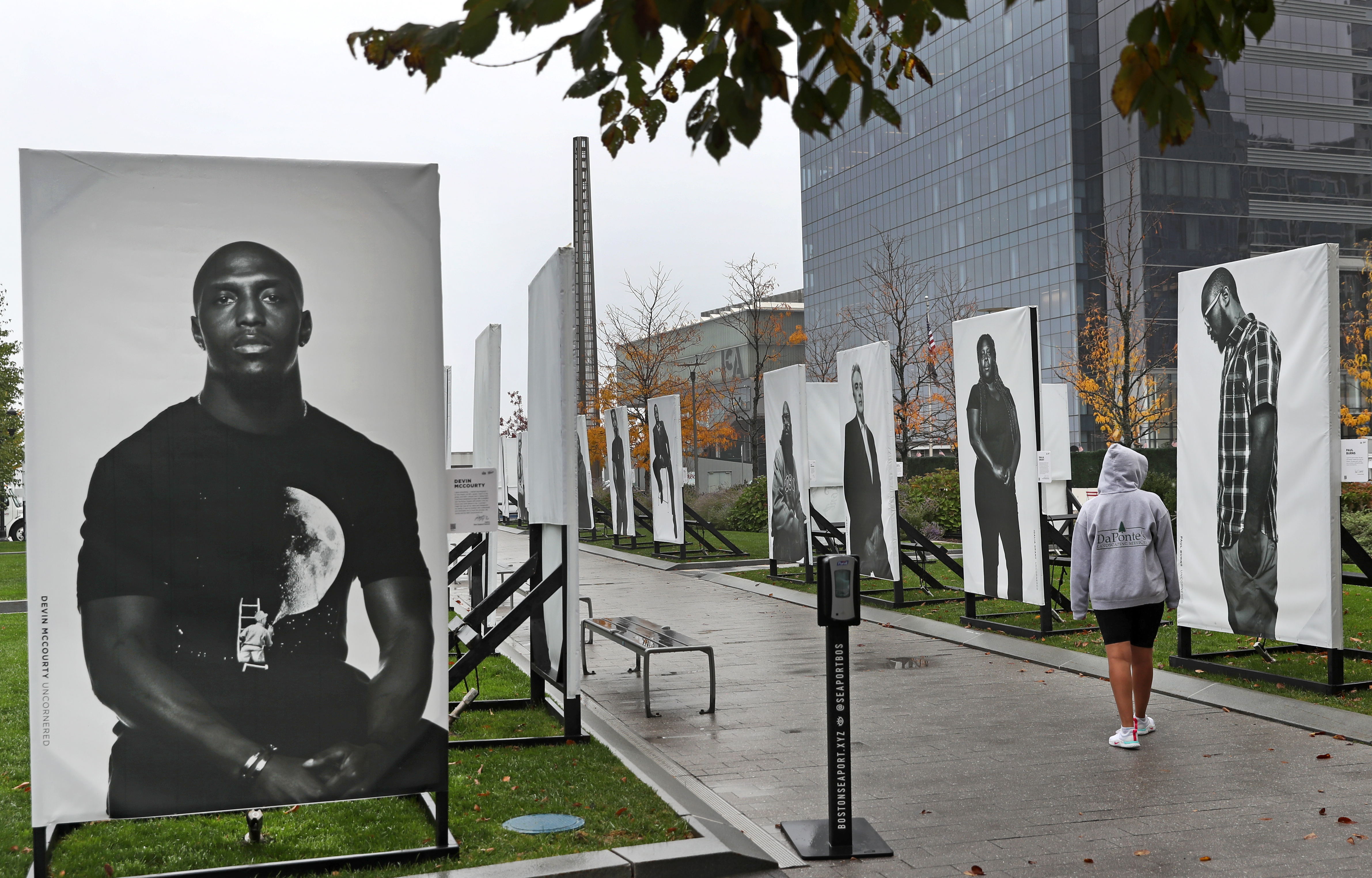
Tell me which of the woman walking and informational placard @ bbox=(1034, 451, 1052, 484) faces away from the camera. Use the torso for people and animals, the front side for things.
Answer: the woman walking

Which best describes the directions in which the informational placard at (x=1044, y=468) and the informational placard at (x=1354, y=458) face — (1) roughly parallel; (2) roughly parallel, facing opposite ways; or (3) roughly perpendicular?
roughly parallel

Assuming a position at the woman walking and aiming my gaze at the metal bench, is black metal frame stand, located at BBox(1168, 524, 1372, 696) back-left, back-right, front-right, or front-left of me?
back-right

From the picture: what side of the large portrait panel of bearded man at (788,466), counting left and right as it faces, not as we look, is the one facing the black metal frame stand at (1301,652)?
left

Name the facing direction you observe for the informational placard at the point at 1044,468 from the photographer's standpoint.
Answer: facing the viewer

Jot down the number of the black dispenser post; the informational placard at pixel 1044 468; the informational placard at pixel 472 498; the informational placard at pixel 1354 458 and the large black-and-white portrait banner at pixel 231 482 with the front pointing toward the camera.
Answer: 5

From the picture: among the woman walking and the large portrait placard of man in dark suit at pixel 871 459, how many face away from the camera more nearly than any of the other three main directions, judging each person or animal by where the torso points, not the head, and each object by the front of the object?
1

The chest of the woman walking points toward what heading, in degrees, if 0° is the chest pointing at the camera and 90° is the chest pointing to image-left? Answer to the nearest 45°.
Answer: approximately 180°

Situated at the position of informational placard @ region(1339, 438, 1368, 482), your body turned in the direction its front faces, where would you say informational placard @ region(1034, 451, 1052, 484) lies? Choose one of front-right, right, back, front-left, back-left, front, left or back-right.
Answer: back-right

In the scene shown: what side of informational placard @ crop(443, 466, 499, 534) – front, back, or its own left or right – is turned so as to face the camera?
front

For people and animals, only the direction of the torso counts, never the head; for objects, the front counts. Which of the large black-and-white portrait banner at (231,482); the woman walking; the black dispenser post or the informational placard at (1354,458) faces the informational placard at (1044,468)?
the woman walking

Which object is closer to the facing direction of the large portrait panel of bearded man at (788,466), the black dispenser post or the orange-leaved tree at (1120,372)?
the black dispenser post

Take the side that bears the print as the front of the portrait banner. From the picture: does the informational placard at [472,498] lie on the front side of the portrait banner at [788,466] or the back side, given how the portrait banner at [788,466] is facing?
on the front side

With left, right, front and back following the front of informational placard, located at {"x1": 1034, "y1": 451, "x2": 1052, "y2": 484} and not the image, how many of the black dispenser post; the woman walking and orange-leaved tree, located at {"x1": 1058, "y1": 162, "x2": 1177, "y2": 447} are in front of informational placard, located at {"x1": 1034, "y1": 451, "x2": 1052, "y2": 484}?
2

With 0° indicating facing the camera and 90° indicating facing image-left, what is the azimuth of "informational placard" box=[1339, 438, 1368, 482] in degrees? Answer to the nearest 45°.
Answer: approximately 0°

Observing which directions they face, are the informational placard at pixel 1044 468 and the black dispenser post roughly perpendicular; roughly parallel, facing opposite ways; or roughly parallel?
roughly parallel

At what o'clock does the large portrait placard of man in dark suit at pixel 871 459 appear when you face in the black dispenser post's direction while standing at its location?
The large portrait placard of man in dark suit is roughly at 6 o'clock from the black dispenser post.

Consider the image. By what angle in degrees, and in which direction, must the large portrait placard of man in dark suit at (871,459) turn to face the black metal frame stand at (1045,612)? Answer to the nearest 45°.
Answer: approximately 90° to its left

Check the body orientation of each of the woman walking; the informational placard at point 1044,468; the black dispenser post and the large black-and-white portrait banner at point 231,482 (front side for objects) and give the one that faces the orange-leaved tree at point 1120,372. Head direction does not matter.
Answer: the woman walking
